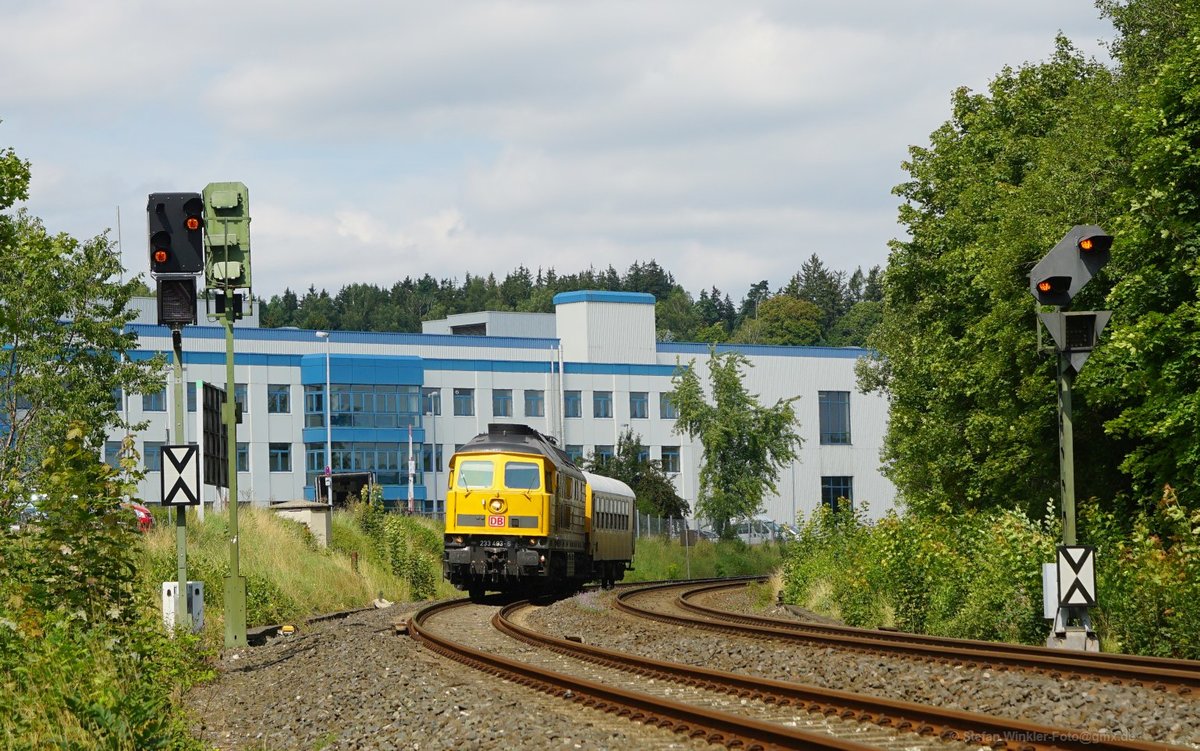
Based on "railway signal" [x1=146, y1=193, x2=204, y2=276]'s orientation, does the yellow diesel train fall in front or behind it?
behind

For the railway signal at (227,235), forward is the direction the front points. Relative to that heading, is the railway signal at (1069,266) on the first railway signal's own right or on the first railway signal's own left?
on the first railway signal's own right

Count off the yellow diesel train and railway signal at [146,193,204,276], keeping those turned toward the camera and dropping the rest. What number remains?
2

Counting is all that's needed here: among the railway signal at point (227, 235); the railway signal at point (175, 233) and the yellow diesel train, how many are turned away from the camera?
1

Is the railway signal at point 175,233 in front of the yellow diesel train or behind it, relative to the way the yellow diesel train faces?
in front

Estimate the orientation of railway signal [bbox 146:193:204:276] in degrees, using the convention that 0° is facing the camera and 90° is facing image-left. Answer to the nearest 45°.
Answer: approximately 0°

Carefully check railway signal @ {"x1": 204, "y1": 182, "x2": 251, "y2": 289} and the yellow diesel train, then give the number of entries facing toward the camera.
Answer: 1

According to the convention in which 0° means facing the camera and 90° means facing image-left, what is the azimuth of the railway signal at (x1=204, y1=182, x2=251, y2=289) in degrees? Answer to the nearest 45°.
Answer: approximately 180°

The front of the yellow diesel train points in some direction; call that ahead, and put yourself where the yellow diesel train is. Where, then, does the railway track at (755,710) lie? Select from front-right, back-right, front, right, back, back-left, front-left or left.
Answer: front

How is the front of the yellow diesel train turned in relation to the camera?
facing the viewer

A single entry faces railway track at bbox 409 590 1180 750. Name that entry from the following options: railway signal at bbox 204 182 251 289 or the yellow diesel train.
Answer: the yellow diesel train

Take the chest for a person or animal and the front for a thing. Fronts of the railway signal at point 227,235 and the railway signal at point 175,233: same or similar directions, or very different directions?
very different directions
